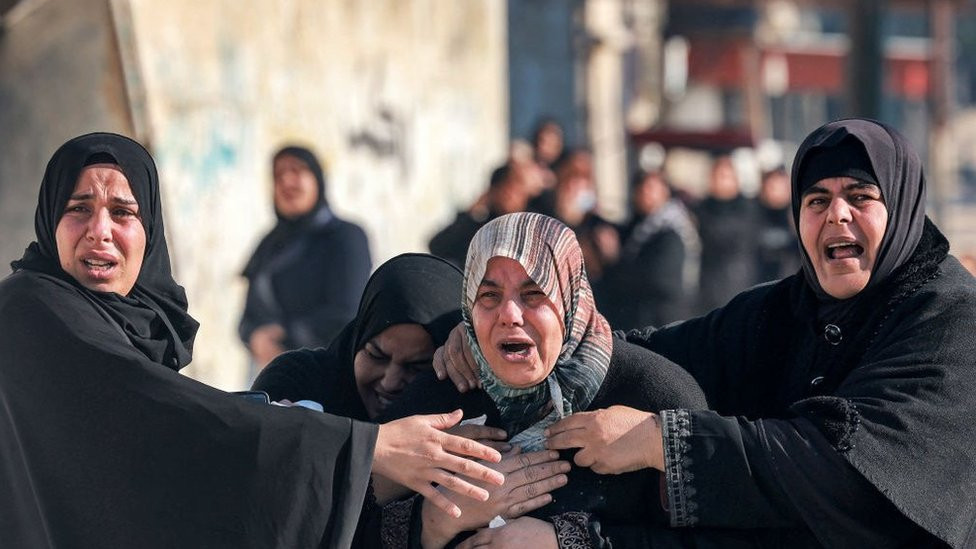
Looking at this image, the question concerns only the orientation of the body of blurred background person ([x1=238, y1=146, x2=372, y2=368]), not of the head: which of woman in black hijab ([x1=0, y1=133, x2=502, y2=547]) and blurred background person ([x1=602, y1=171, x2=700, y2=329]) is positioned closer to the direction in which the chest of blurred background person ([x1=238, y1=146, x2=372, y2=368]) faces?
the woman in black hijab

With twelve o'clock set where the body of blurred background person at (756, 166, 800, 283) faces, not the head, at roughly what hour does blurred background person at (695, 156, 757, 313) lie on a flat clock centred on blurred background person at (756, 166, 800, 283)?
blurred background person at (695, 156, 757, 313) is roughly at 2 o'clock from blurred background person at (756, 166, 800, 283).

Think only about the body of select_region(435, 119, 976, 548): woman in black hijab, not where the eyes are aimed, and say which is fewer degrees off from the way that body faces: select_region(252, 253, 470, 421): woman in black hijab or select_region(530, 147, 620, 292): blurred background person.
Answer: the woman in black hijab

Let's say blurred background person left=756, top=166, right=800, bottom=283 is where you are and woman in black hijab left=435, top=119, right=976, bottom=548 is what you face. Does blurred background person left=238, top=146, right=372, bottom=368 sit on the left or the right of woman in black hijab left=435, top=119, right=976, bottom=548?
right

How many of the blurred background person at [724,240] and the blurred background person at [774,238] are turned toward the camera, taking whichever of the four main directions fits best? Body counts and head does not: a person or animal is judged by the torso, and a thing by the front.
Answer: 2

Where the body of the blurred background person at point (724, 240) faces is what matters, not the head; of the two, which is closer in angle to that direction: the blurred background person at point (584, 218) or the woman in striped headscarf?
the woman in striped headscarf

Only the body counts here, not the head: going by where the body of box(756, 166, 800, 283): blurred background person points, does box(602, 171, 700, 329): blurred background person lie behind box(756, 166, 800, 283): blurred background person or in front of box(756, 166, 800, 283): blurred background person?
in front

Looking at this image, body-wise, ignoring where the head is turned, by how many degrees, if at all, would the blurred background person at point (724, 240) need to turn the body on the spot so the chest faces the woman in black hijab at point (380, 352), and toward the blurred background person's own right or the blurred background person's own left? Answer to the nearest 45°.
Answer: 0° — they already face them

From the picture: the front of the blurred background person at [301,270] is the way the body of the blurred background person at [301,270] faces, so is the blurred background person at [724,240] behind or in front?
behind
